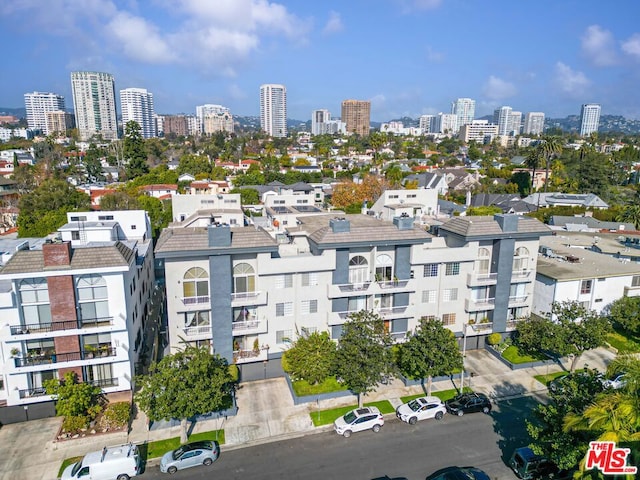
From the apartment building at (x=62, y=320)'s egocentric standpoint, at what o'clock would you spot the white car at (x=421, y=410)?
The white car is roughly at 10 o'clock from the apartment building.

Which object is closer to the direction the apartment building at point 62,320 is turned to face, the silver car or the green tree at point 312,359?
the silver car

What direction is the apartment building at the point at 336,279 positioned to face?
toward the camera

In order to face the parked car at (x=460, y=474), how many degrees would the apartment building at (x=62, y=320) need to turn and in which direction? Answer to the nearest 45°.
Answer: approximately 45° to its left

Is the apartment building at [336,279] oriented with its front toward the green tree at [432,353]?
no

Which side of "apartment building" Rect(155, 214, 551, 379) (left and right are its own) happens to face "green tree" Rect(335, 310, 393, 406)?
front

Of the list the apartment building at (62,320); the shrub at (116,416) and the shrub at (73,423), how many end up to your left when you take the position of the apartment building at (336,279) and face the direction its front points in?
0

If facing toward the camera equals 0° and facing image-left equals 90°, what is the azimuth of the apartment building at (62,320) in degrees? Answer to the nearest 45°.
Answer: approximately 0°

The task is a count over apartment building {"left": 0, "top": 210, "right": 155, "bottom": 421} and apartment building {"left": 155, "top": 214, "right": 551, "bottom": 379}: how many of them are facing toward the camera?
2

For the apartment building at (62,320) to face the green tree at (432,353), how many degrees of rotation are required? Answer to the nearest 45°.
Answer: approximately 45° to its left

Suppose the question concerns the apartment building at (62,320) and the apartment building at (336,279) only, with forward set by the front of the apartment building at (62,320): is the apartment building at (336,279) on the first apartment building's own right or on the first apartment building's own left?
on the first apartment building's own left

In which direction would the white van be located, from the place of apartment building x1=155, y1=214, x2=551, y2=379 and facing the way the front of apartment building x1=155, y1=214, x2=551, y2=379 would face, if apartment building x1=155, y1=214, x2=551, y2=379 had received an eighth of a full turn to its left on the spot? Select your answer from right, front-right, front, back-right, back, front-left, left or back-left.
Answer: right

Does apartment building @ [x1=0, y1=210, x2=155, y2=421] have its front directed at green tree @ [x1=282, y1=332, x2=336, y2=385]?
no

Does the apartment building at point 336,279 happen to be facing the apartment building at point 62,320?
no
